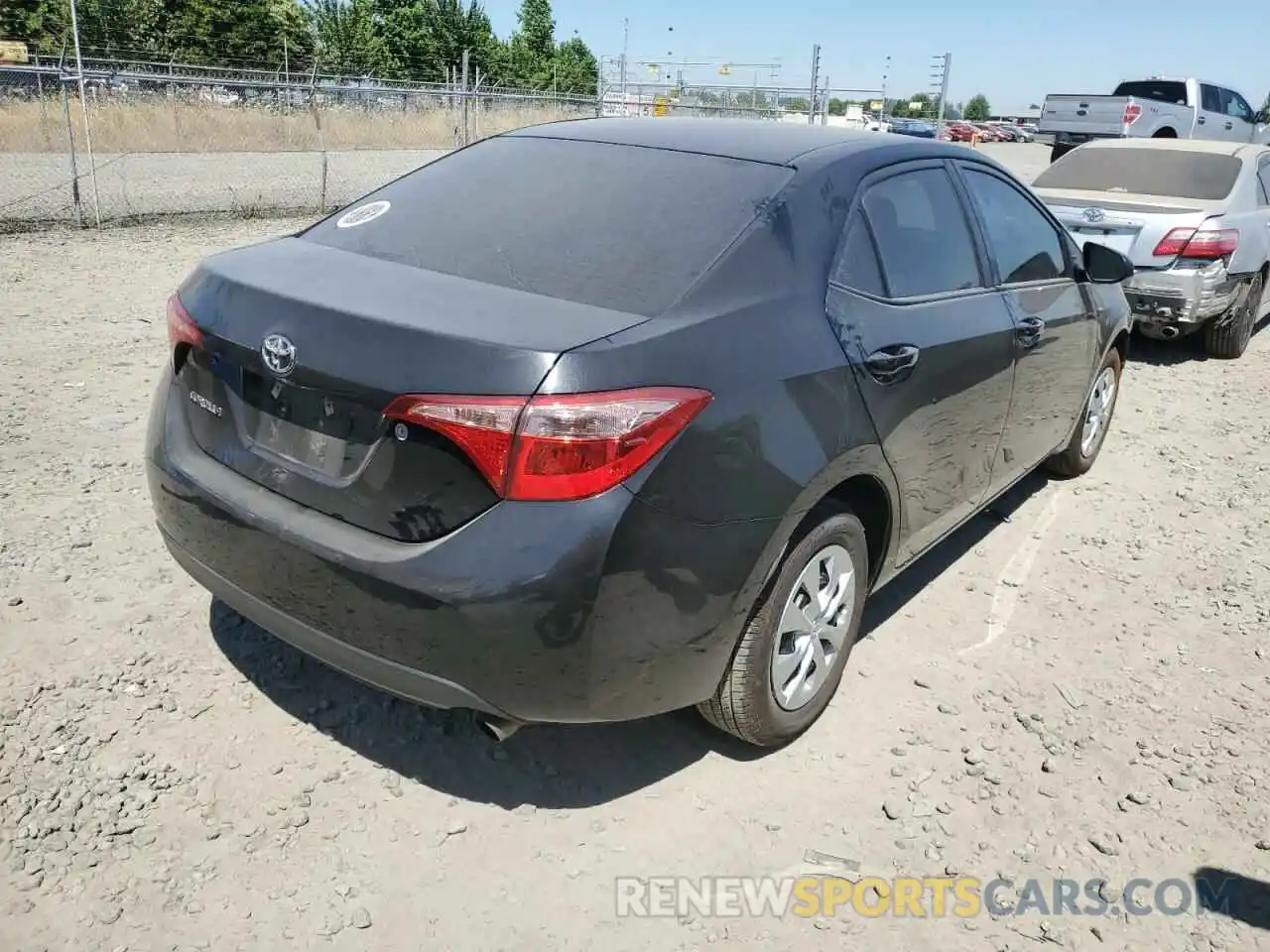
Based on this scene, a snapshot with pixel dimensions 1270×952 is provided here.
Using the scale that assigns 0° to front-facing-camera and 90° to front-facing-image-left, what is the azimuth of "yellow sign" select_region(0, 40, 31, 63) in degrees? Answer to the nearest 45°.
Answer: approximately 0°

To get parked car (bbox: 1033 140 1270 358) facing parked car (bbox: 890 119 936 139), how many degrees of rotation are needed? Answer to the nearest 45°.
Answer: approximately 45° to its left

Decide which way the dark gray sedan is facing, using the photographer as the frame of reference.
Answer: facing away from the viewer and to the right of the viewer

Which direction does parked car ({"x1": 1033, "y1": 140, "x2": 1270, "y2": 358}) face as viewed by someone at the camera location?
facing away from the viewer and to the right of the viewer
